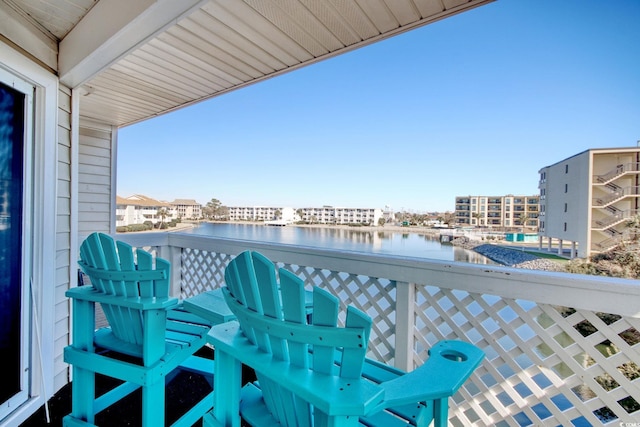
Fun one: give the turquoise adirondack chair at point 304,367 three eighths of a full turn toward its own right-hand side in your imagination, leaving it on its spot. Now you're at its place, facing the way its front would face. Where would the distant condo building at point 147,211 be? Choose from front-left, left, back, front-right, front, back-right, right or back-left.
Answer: back-right

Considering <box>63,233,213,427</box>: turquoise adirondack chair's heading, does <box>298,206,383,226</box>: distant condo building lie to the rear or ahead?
ahead

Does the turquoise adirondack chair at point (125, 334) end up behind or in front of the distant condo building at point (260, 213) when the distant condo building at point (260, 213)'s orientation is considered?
in front

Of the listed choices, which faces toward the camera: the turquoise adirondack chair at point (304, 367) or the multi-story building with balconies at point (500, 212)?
the multi-story building with balconies

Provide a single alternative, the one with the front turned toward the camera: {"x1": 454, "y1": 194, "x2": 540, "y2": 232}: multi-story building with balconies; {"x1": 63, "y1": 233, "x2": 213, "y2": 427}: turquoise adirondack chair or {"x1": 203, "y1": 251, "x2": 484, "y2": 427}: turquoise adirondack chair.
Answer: the multi-story building with balconies

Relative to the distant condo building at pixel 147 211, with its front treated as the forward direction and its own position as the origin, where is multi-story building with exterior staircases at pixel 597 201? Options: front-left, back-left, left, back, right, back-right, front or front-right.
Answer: front

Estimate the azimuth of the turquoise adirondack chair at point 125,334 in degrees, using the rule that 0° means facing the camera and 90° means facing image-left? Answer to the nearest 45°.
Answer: approximately 225°

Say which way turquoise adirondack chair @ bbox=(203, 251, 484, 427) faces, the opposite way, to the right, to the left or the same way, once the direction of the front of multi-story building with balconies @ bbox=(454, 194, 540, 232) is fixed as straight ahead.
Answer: the opposite way

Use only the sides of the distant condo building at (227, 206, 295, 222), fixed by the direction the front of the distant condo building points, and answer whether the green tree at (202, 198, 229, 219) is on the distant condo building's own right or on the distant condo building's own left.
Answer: on the distant condo building's own right

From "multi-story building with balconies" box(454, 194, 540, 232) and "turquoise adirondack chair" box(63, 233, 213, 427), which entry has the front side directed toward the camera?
the multi-story building with balconies

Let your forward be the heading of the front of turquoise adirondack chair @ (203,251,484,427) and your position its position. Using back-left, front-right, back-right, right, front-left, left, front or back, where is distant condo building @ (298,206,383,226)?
front-left

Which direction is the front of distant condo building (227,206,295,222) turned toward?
toward the camera

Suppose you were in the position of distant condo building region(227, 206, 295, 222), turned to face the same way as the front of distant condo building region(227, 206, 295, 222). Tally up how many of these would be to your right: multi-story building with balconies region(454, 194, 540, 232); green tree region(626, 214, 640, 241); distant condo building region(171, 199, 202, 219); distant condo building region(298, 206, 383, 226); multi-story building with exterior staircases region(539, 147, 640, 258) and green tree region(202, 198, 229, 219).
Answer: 2

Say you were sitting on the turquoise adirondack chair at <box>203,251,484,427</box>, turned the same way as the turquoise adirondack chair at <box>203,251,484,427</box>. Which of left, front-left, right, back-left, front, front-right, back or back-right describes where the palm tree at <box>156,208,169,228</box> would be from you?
left

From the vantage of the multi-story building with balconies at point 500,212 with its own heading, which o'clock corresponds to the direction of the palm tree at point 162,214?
The palm tree is roughly at 2 o'clock from the multi-story building with balconies.

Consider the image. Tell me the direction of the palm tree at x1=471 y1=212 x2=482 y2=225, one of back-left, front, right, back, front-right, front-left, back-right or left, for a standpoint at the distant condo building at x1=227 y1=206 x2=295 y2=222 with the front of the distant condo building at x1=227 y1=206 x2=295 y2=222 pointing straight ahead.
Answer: front-left

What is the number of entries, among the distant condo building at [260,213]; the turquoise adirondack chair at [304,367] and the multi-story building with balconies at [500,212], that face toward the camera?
2

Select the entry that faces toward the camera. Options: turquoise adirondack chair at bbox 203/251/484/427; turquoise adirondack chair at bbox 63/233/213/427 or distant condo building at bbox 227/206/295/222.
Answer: the distant condo building

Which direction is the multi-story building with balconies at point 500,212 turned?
toward the camera
